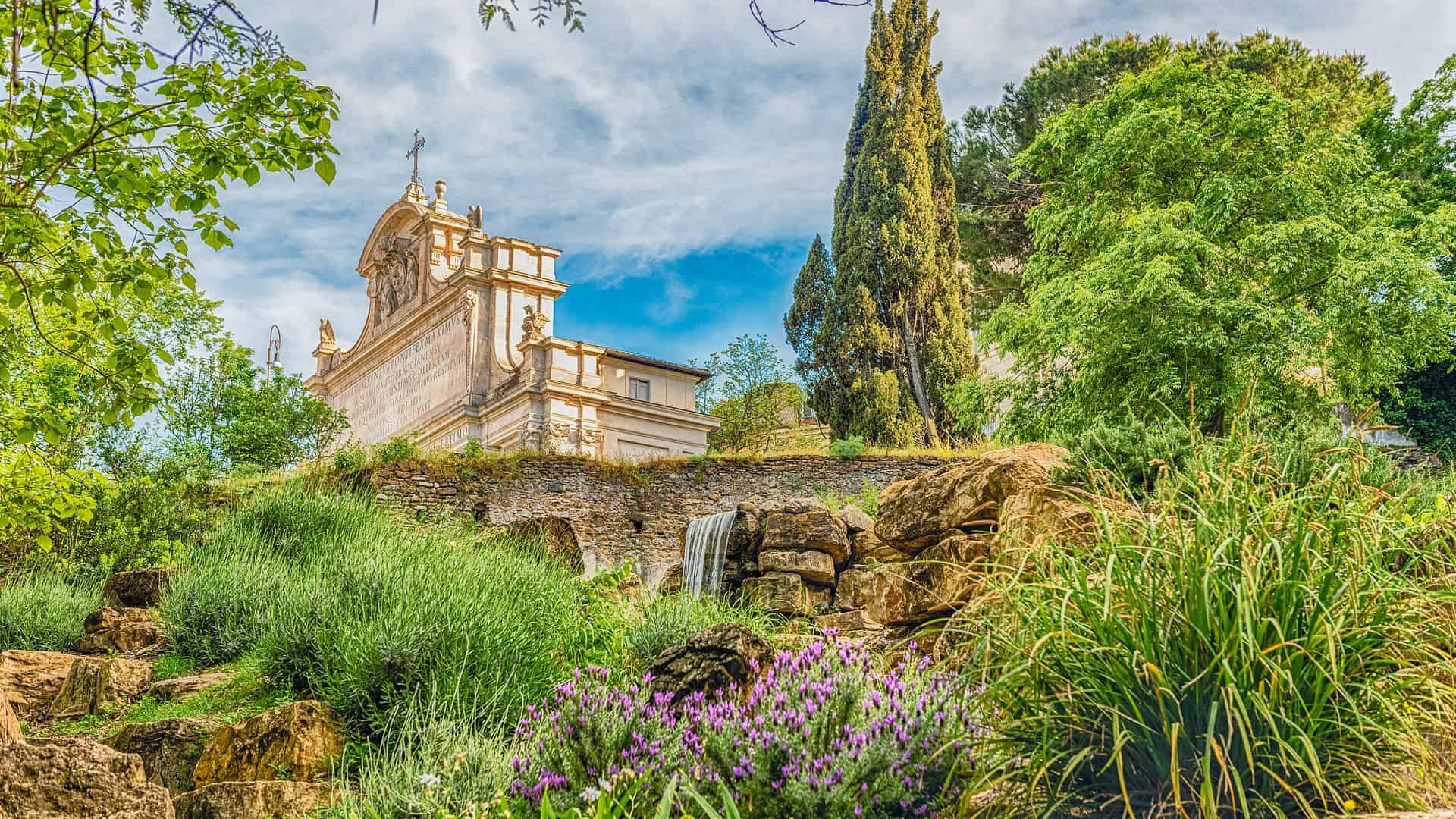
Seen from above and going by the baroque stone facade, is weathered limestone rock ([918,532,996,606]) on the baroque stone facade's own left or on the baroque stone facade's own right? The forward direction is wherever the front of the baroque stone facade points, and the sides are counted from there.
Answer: on the baroque stone facade's own left

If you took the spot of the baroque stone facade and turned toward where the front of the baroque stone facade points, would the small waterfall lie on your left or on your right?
on your left

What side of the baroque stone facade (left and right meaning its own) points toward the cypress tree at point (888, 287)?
left

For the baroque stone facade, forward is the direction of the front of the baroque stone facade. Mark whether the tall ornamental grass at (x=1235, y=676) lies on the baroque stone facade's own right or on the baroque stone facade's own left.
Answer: on the baroque stone facade's own left

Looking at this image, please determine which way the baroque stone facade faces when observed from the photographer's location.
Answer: facing the viewer and to the left of the viewer

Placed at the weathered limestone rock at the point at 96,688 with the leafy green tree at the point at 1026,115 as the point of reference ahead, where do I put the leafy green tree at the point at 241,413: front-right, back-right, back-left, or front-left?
front-left

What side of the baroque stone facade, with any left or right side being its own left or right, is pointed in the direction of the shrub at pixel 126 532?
front

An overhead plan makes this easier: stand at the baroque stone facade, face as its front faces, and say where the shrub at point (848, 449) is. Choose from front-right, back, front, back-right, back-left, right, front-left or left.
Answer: left

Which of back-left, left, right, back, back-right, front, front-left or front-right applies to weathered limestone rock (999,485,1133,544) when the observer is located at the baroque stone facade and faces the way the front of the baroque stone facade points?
front-left

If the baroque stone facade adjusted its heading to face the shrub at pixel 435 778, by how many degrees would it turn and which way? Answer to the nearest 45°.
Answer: approximately 45° to its left

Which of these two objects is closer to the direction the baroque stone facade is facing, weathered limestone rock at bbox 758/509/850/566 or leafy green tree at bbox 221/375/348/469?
the leafy green tree

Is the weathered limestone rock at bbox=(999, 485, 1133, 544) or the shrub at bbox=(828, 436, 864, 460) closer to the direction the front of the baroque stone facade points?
the weathered limestone rock

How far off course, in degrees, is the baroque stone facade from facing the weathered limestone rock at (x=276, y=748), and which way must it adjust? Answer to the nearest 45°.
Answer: approximately 45° to its left

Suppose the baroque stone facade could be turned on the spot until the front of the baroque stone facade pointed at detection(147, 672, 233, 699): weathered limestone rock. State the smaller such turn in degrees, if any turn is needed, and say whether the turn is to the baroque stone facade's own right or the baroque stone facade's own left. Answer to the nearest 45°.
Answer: approximately 45° to the baroque stone facade's own left

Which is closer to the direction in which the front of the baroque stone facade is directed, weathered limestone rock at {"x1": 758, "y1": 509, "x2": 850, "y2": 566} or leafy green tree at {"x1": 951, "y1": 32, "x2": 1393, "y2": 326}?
the weathered limestone rock
